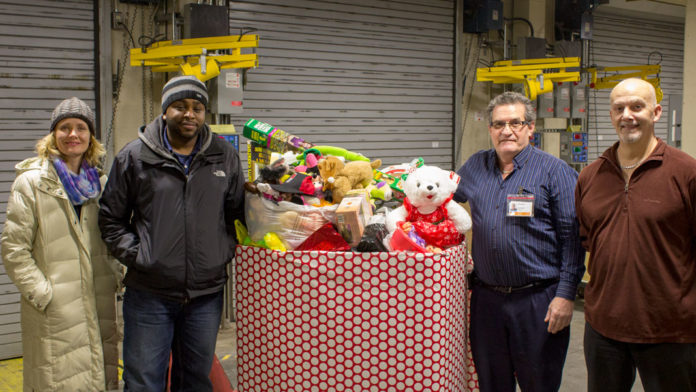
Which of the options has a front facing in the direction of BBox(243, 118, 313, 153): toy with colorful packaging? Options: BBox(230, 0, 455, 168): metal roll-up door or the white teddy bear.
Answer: the metal roll-up door

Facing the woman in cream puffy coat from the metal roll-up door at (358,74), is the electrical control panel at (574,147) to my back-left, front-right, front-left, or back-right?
back-left

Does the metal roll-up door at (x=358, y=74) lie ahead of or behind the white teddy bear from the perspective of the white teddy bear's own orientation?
behind

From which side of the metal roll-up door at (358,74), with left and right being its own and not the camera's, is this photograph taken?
front

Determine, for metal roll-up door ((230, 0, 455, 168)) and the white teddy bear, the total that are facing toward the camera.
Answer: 2

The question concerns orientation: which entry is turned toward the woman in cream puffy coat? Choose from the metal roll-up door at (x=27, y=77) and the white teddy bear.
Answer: the metal roll-up door

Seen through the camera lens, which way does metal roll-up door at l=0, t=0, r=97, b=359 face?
facing the viewer

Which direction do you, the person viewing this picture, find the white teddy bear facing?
facing the viewer

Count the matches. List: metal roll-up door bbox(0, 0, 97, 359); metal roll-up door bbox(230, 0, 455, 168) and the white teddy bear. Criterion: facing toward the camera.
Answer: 3
